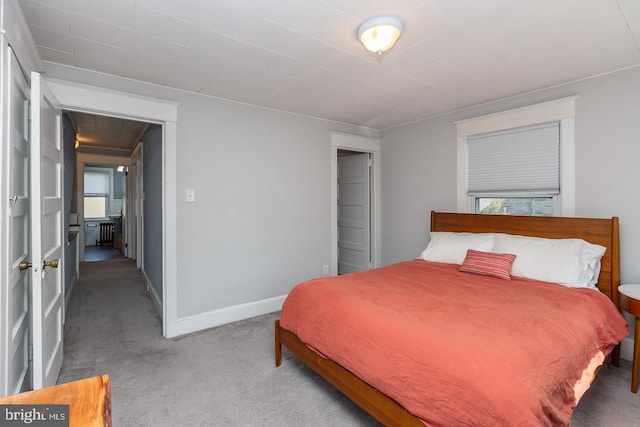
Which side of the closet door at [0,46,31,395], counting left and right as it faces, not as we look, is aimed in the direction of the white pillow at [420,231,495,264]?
front

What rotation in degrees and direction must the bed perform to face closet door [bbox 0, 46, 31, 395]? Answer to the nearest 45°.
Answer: approximately 45° to its right

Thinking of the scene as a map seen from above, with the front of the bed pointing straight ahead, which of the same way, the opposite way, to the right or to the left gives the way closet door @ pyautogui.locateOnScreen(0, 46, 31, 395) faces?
the opposite way

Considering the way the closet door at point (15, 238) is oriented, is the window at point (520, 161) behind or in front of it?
in front

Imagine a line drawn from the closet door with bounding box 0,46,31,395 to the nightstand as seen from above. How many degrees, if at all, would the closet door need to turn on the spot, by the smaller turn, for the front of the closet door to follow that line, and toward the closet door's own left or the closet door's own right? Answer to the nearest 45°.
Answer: approximately 45° to the closet door's own right

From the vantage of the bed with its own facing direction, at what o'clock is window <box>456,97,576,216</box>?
The window is roughly at 5 o'clock from the bed.

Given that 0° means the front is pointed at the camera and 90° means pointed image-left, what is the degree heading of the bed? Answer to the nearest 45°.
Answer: approximately 45°

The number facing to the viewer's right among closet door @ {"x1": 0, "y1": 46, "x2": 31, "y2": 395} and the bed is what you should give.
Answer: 1

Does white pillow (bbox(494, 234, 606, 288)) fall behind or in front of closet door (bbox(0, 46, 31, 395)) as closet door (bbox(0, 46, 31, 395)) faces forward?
in front

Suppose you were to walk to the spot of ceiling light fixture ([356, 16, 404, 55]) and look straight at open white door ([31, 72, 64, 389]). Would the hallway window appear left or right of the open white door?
right

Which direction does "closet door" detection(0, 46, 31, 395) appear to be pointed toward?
to the viewer's right

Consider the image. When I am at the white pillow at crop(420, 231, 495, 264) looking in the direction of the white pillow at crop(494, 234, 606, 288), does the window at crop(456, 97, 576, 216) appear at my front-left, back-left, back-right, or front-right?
front-left
